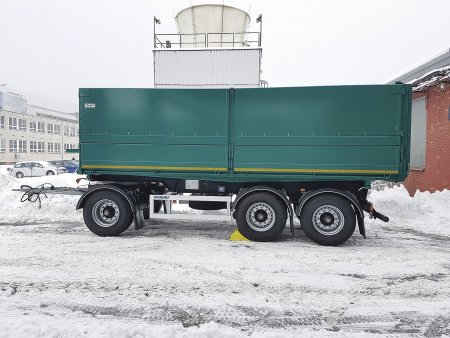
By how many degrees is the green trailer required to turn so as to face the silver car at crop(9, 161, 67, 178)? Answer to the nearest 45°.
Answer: approximately 45° to its right

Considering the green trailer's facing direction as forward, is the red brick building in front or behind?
behind

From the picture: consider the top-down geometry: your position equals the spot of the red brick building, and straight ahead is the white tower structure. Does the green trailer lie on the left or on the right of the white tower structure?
left

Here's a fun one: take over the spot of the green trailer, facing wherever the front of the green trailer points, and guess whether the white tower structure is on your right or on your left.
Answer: on your right

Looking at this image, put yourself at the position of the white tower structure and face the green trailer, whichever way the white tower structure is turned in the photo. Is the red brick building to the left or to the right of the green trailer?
left

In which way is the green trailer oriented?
to the viewer's left

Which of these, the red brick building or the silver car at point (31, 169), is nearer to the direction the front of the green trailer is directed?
the silver car

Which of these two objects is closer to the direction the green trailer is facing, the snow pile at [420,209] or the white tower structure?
the white tower structure
